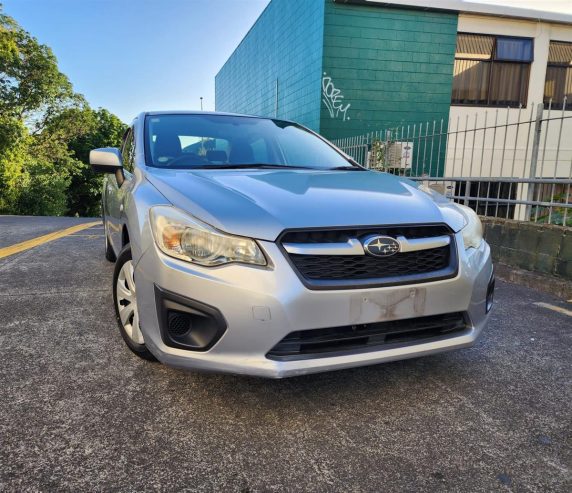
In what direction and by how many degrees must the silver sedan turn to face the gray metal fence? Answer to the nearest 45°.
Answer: approximately 90° to its left

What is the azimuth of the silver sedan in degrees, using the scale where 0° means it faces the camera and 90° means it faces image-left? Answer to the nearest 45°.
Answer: approximately 315°
